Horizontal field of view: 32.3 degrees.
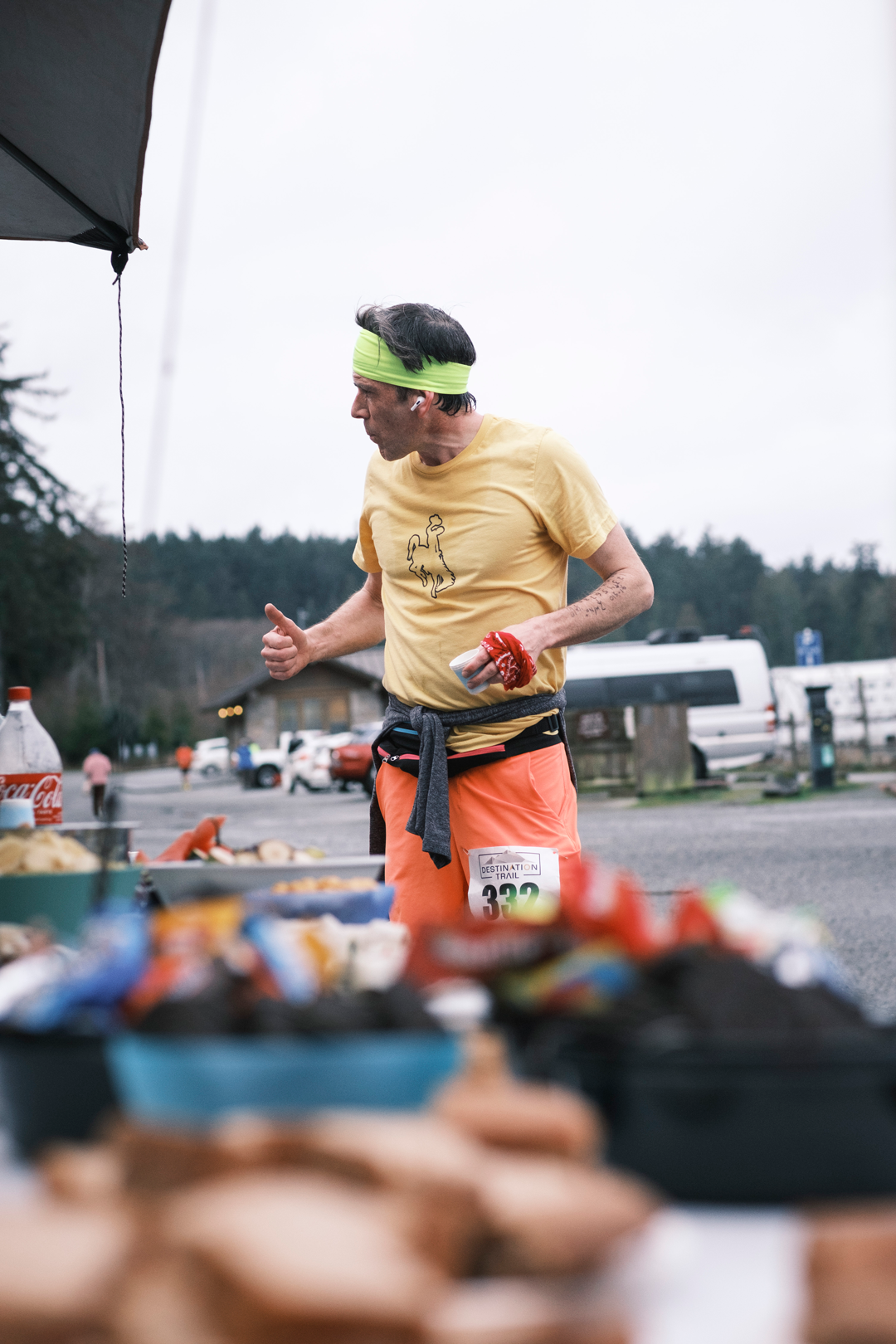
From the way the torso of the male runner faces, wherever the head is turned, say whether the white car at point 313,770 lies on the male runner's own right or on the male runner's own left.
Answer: on the male runner's own right

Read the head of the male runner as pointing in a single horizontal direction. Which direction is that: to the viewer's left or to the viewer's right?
to the viewer's left

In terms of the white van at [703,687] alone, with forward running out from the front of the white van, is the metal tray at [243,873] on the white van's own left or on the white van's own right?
on the white van's own left

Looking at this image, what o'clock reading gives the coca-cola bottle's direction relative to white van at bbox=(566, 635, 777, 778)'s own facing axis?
The coca-cola bottle is roughly at 9 o'clock from the white van.

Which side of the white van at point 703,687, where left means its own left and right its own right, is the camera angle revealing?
left

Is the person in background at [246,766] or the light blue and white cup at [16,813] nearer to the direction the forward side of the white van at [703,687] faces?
the person in background

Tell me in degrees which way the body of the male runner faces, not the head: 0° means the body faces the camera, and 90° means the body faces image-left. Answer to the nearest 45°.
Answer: approximately 45°

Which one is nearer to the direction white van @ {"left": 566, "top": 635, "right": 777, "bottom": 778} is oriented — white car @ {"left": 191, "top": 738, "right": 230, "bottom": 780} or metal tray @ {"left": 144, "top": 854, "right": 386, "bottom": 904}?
the white car

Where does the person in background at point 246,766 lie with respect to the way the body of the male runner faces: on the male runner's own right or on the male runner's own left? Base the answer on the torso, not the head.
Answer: on the male runner's own right
